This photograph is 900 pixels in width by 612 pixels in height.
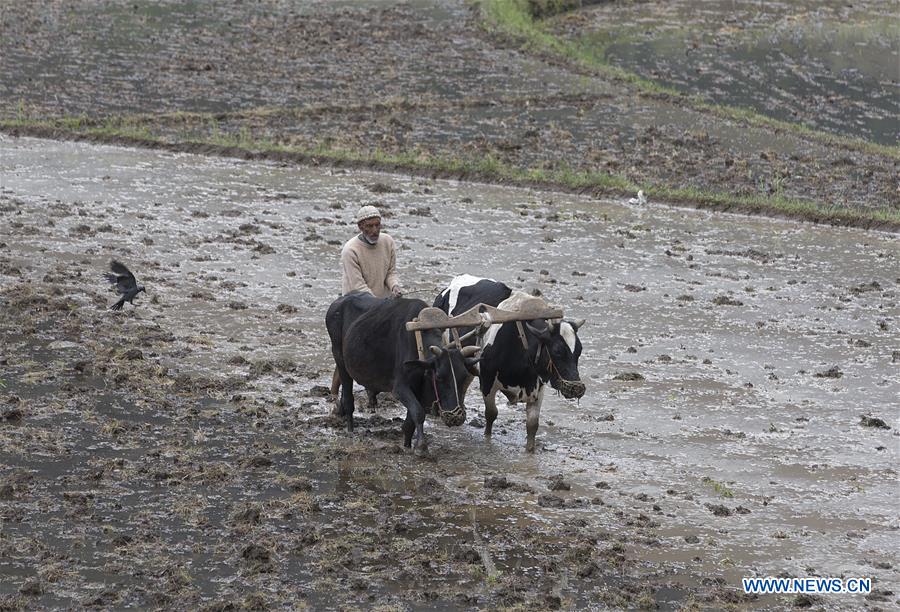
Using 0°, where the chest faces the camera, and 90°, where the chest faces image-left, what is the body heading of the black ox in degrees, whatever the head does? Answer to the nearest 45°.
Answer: approximately 315°

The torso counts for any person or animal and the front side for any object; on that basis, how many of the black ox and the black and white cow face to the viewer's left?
0

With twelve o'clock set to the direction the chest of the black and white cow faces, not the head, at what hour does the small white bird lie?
The small white bird is roughly at 8 o'clock from the black and white cow.

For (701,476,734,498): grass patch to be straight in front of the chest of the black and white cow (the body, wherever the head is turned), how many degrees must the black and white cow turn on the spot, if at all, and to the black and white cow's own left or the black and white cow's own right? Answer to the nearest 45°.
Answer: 0° — it already faces it

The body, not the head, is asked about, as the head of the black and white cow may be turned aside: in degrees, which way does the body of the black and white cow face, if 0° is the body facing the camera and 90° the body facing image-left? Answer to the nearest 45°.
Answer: approximately 315°

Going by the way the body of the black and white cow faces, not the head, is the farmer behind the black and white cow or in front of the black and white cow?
behind

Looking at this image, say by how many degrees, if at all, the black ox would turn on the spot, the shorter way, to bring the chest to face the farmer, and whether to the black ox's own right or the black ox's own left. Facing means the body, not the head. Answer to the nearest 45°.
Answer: approximately 135° to the black ox's own left

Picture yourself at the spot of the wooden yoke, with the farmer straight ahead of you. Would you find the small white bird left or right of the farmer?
right
